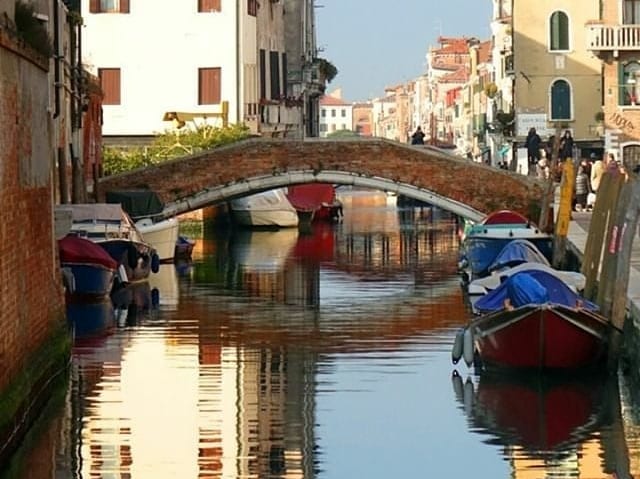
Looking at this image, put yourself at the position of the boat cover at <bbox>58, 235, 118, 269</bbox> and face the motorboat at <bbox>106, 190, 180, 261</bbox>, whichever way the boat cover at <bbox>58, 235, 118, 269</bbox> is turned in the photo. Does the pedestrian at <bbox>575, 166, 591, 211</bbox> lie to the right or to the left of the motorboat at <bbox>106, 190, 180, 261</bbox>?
right

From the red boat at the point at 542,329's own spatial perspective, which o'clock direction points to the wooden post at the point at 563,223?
The wooden post is roughly at 6 o'clock from the red boat.

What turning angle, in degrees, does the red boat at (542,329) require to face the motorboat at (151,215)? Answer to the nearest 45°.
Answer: approximately 135° to its right

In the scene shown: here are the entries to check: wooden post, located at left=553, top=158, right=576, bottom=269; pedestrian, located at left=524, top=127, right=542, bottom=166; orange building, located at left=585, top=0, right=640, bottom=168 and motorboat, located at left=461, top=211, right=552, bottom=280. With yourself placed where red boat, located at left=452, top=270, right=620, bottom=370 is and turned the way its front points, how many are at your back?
4

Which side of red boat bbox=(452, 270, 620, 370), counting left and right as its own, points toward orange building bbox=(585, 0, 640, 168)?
back

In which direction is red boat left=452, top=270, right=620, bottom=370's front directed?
toward the camera

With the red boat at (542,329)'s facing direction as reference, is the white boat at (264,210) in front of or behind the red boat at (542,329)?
behind

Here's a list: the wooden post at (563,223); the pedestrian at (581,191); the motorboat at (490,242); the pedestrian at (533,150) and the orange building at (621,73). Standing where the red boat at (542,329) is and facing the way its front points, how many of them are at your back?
5

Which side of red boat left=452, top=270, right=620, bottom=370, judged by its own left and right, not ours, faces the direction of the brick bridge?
back
